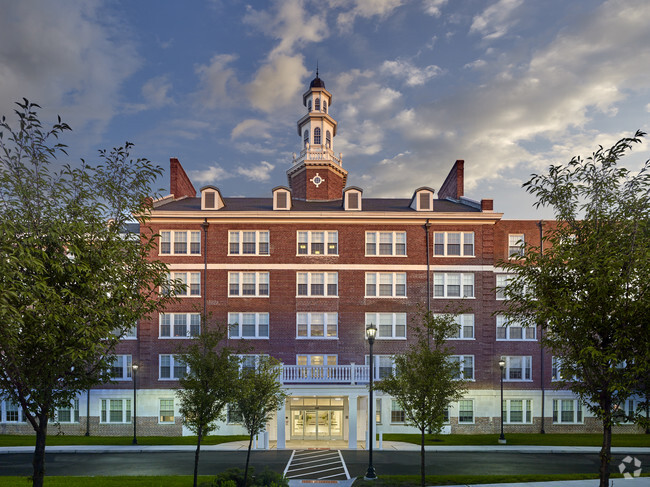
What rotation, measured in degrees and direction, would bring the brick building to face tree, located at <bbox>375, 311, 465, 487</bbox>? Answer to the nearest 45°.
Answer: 0° — it already faces it

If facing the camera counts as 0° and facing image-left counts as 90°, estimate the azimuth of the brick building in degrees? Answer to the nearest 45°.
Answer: approximately 0°

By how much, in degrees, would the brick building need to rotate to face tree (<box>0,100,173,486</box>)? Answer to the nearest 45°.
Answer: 0° — it already faces it
